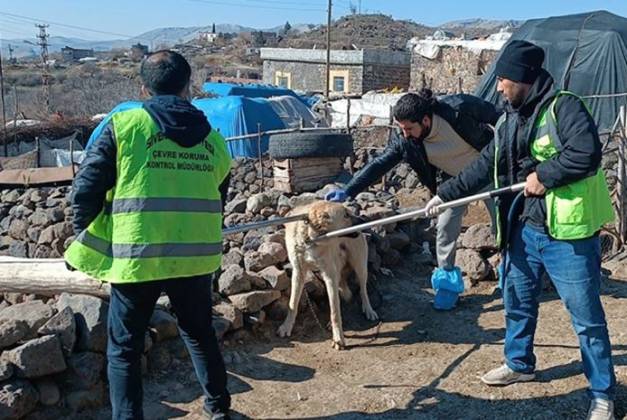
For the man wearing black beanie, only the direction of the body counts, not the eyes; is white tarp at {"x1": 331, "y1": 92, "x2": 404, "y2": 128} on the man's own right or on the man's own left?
on the man's own right

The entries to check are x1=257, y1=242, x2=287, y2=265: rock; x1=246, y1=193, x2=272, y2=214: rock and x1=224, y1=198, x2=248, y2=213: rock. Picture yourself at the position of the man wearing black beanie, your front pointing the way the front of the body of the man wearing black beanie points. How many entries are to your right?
3

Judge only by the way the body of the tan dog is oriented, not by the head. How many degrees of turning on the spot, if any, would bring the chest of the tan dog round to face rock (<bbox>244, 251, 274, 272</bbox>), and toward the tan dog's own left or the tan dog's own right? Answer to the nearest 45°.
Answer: approximately 90° to the tan dog's own right

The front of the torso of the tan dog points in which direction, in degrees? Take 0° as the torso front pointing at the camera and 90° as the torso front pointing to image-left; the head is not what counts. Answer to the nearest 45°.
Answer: approximately 45°

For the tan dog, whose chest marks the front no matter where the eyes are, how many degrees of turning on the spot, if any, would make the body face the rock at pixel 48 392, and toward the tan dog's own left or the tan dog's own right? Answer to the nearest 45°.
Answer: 0° — it already faces it

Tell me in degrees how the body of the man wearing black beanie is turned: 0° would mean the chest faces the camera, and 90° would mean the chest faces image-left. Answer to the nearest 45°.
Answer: approximately 45°

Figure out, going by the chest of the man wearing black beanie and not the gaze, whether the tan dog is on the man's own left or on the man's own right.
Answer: on the man's own right

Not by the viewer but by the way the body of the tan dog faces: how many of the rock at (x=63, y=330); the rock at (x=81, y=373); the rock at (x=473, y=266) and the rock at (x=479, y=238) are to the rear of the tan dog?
2

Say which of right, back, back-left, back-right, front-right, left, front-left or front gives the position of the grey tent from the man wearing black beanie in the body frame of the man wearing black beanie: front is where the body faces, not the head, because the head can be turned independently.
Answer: back-right

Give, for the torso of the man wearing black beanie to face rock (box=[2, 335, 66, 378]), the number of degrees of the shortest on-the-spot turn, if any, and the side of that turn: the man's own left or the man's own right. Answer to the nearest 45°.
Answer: approximately 45° to the man's own right
